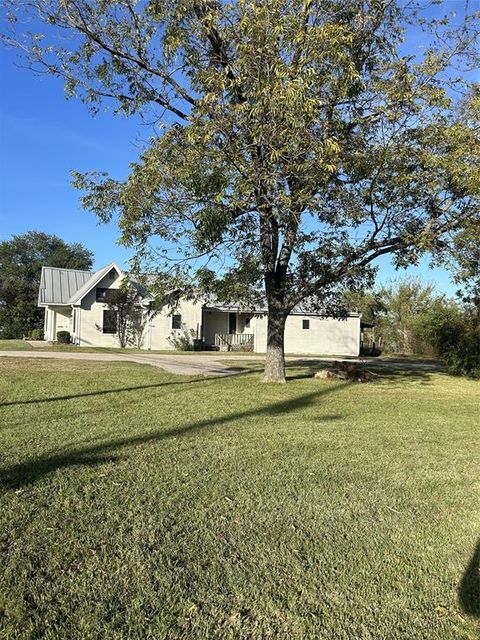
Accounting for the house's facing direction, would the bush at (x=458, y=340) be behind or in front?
in front

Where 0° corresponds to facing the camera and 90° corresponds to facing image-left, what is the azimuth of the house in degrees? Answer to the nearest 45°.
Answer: approximately 0°
